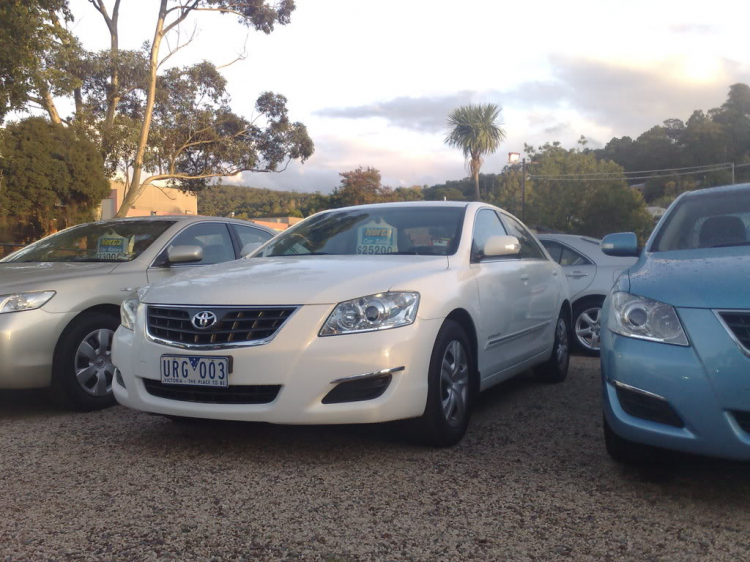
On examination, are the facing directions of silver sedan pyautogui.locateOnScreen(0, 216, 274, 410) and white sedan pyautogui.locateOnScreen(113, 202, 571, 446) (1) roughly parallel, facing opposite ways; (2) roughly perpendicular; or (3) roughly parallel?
roughly parallel

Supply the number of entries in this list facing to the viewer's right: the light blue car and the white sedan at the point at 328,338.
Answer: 0

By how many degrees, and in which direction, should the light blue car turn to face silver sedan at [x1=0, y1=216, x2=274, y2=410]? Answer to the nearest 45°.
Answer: approximately 90° to its right

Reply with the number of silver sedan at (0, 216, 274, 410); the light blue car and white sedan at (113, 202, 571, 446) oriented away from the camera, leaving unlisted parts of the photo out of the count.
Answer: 0

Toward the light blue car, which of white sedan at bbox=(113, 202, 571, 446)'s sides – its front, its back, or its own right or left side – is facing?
left

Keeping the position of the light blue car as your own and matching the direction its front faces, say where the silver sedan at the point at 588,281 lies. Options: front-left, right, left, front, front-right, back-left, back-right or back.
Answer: back

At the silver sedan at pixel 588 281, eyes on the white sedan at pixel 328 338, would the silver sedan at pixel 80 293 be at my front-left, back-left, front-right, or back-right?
front-right

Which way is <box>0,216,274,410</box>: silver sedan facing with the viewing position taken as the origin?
facing the viewer and to the left of the viewer

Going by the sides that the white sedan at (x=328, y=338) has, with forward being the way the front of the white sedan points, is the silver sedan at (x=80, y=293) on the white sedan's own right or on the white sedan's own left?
on the white sedan's own right

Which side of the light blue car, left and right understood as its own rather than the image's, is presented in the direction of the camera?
front
